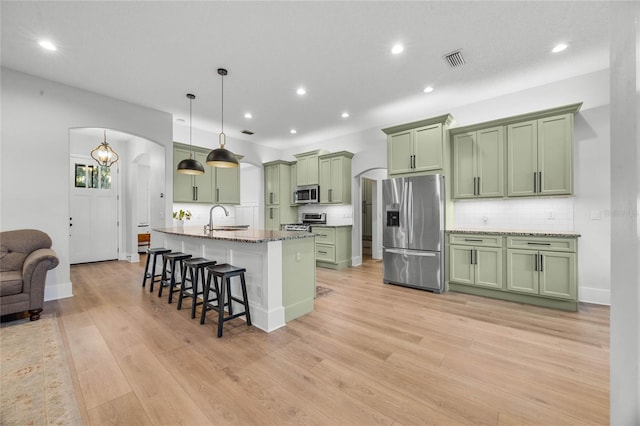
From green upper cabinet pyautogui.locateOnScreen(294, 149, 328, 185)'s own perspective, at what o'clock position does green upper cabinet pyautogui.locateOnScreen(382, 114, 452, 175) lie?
green upper cabinet pyautogui.locateOnScreen(382, 114, 452, 175) is roughly at 9 o'clock from green upper cabinet pyautogui.locateOnScreen(294, 149, 328, 185).

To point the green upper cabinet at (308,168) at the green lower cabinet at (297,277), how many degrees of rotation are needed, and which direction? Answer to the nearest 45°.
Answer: approximately 45° to its left

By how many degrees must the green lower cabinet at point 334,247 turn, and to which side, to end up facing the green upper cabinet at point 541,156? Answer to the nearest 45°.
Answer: approximately 90° to its left

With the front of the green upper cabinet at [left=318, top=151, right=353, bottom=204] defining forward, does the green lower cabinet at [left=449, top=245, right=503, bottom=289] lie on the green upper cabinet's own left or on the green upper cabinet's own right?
on the green upper cabinet's own left

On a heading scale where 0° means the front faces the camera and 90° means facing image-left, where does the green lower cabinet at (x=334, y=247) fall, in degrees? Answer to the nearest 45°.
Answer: approximately 45°

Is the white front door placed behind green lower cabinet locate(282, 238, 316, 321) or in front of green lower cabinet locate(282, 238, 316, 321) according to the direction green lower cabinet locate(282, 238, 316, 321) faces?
behind

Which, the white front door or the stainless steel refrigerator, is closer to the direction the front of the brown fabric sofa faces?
the stainless steel refrigerator

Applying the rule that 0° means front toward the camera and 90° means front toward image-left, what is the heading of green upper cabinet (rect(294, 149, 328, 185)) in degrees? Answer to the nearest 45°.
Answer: approximately 45°
